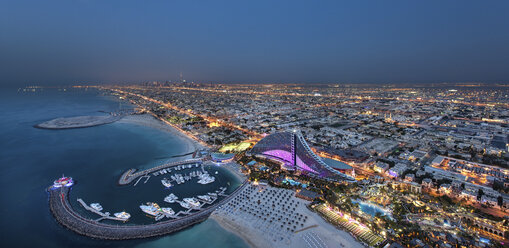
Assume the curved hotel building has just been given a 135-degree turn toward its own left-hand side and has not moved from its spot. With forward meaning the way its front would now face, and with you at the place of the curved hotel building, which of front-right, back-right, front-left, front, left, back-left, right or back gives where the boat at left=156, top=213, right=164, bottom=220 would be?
back-right

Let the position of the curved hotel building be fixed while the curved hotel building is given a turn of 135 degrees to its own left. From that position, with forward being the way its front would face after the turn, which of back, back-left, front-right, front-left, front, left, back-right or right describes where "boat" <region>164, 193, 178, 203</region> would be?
back-right

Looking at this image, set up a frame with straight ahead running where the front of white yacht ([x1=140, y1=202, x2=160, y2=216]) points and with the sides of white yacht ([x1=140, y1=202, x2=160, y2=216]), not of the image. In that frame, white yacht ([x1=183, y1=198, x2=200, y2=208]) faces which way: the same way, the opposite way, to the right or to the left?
the same way

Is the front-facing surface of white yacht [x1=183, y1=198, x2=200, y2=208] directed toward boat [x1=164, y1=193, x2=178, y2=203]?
yes

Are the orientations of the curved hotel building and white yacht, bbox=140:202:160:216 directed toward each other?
no

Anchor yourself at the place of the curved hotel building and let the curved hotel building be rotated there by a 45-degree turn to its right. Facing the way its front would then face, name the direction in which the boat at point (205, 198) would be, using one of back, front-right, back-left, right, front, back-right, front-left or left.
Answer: front-left

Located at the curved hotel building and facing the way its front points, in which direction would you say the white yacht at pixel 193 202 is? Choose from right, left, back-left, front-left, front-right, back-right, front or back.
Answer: front

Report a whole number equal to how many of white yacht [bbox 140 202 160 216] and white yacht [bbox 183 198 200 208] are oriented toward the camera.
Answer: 0

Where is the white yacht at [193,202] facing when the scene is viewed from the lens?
facing away from the viewer and to the left of the viewer

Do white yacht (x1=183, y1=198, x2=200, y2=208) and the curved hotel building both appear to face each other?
no

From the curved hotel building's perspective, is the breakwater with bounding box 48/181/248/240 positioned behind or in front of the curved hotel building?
in front

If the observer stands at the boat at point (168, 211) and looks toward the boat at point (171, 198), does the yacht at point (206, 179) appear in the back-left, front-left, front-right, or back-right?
front-right

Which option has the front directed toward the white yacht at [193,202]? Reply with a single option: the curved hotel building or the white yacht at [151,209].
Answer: the curved hotel building

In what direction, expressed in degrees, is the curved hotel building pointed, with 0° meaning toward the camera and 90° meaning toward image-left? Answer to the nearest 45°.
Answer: approximately 45°
